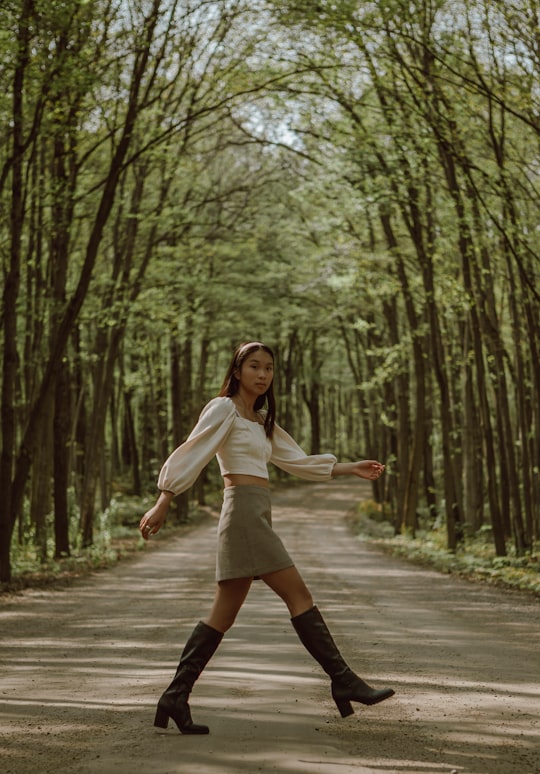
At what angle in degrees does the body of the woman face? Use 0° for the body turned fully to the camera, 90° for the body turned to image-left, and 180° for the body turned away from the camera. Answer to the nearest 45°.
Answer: approximately 315°
